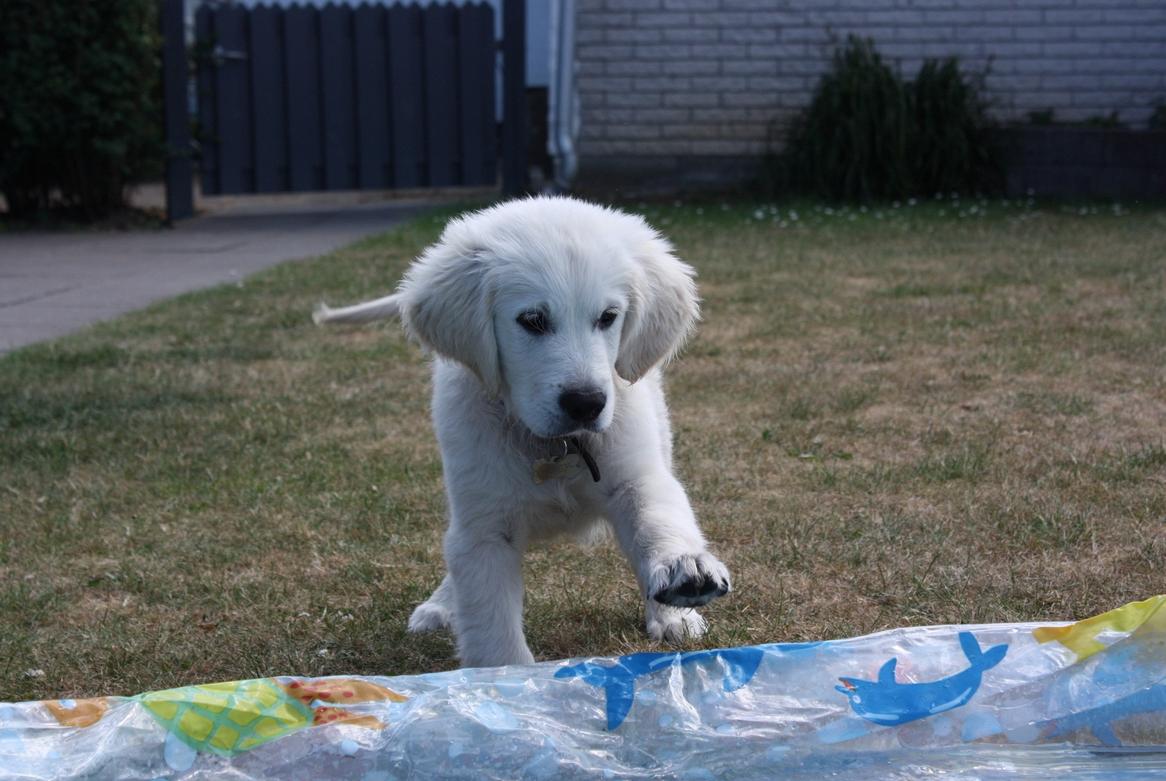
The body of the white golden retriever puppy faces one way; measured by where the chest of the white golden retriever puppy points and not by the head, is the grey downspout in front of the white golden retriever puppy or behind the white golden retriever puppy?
behind

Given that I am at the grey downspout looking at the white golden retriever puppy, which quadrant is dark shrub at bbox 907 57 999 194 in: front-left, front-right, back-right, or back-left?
front-left

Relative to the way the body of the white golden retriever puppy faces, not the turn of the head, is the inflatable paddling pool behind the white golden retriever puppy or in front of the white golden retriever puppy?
in front

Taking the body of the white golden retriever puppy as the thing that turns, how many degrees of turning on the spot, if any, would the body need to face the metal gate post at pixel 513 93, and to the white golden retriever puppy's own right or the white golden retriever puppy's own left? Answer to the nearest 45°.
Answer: approximately 180°

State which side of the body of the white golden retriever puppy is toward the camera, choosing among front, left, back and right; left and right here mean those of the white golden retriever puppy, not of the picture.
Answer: front

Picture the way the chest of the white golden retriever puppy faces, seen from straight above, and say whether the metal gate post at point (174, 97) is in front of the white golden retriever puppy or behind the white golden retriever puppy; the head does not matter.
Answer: behind

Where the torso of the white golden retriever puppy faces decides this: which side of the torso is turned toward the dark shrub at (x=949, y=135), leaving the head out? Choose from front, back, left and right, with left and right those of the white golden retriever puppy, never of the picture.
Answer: back

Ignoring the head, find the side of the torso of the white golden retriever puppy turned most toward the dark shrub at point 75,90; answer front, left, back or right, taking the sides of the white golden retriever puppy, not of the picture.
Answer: back

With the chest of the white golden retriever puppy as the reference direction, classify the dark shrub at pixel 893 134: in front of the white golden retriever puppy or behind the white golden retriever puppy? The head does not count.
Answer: behind
